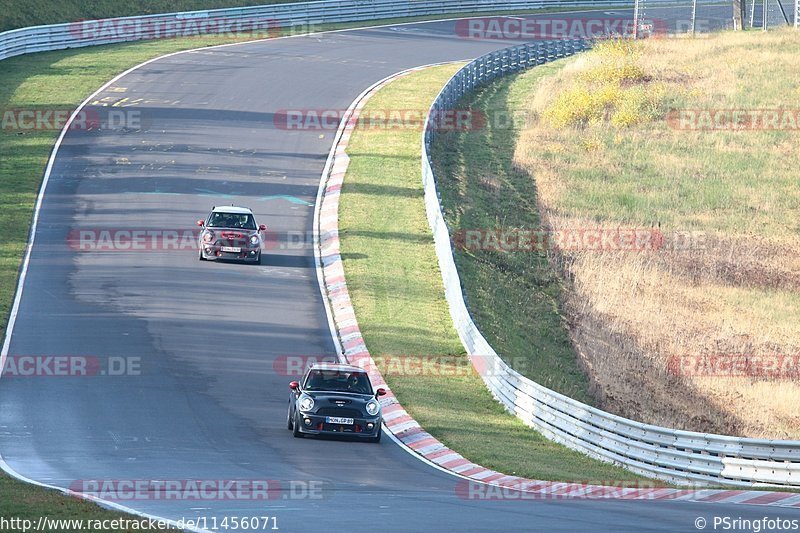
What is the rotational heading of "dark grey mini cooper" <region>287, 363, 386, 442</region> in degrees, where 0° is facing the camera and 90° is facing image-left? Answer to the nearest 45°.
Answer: approximately 0°

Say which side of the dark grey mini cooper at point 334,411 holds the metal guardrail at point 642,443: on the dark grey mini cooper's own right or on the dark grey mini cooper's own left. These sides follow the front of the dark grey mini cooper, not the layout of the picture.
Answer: on the dark grey mini cooper's own left
